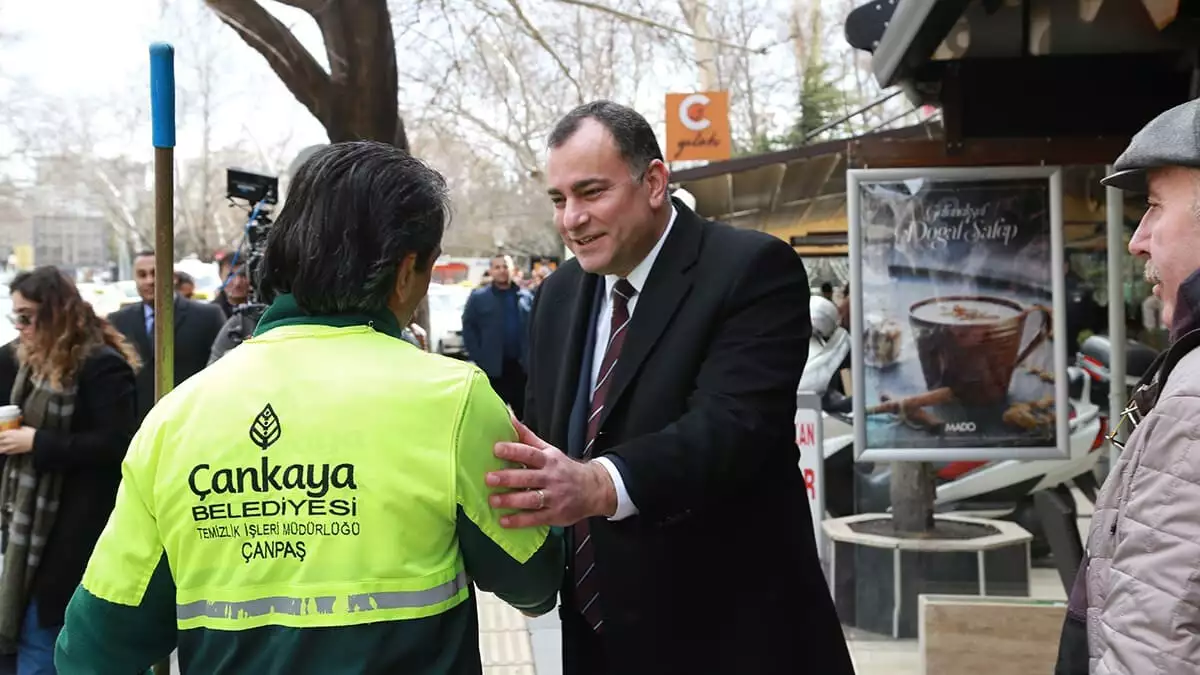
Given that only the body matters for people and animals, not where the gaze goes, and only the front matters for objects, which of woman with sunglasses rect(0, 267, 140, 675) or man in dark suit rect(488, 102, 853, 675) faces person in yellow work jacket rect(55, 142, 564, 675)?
the man in dark suit

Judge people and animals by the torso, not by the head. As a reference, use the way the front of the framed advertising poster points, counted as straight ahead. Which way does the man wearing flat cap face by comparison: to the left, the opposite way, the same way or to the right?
to the right

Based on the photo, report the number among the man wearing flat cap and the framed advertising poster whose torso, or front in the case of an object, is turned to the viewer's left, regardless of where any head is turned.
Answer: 1

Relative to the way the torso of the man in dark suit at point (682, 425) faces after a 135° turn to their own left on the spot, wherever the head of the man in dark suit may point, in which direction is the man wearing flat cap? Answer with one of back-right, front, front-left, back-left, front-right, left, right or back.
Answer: front-right

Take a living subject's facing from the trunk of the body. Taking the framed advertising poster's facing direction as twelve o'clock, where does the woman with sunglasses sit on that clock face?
The woman with sunglasses is roughly at 2 o'clock from the framed advertising poster.

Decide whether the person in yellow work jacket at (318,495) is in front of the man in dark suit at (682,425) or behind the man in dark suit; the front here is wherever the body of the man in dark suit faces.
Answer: in front

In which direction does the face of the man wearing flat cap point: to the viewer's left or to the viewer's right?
to the viewer's left

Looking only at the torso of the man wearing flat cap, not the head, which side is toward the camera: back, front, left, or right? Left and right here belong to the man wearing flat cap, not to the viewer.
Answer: left

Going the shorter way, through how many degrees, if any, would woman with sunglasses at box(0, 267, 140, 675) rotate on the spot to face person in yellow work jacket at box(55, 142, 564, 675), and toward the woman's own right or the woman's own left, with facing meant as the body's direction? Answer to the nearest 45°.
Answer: approximately 90° to the woman's own left

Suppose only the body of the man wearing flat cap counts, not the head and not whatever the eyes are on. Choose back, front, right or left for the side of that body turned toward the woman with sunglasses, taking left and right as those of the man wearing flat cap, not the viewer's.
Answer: front

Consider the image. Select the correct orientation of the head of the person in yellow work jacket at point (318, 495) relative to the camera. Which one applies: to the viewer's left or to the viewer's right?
to the viewer's right

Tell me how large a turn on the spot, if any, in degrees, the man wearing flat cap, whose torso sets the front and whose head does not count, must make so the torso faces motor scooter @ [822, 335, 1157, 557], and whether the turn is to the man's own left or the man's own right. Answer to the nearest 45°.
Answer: approximately 90° to the man's own right

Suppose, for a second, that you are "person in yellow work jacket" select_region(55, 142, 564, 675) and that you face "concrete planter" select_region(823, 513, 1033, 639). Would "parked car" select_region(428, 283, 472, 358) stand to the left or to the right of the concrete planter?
left
